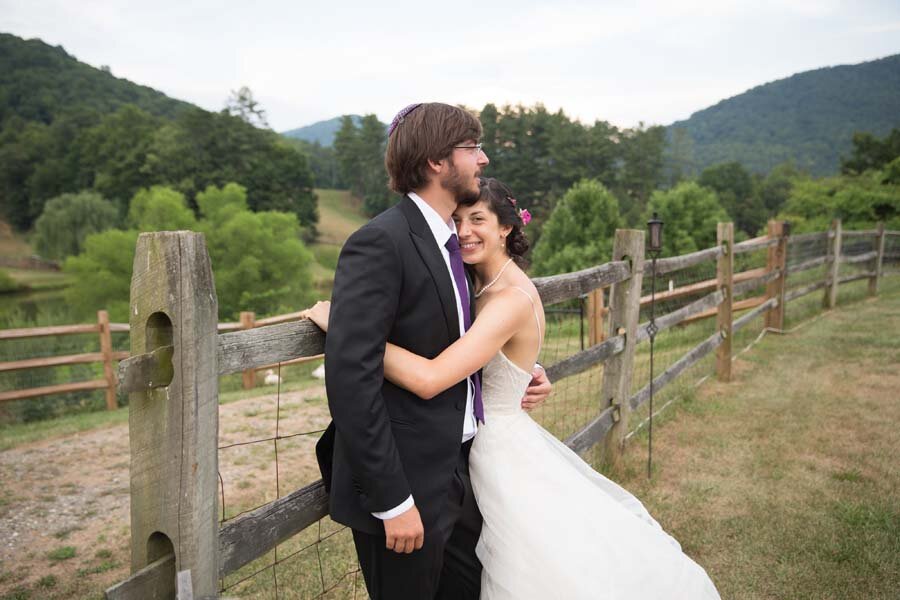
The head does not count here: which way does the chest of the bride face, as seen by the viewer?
to the viewer's left

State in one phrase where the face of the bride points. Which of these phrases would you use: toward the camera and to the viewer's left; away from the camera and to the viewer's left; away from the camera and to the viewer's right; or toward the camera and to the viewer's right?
toward the camera and to the viewer's left

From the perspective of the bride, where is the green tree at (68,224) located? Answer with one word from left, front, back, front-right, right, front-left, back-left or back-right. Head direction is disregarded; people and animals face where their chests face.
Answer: front-right

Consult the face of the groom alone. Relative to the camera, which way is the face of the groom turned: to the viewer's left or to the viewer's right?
to the viewer's right

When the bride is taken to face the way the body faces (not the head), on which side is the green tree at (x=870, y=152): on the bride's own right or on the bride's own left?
on the bride's own right

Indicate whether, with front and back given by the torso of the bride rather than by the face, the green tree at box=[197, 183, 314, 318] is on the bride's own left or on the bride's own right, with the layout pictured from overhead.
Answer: on the bride's own right

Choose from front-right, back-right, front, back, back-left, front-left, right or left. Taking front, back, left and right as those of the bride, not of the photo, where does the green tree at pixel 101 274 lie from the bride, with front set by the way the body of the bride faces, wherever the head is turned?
front-right

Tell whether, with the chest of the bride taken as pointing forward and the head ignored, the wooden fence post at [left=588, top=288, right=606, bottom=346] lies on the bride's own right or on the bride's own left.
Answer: on the bride's own right

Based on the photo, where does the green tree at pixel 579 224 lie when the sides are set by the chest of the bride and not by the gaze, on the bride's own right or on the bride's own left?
on the bride's own right
